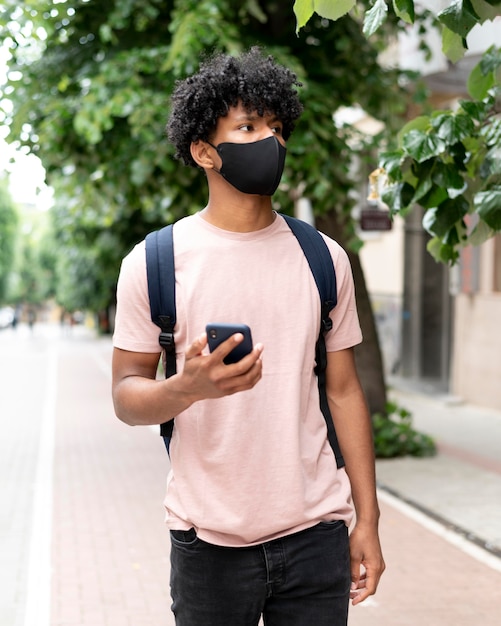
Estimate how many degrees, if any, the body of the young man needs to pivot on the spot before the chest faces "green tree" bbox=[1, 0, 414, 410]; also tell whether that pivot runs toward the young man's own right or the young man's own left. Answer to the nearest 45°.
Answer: approximately 180°

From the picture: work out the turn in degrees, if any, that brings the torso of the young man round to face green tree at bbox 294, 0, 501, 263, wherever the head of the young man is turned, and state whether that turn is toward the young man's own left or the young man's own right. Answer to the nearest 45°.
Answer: approximately 135° to the young man's own left

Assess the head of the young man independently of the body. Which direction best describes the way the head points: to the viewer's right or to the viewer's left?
to the viewer's right

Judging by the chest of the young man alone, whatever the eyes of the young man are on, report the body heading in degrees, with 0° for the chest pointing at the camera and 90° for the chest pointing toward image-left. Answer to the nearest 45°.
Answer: approximately 0°
